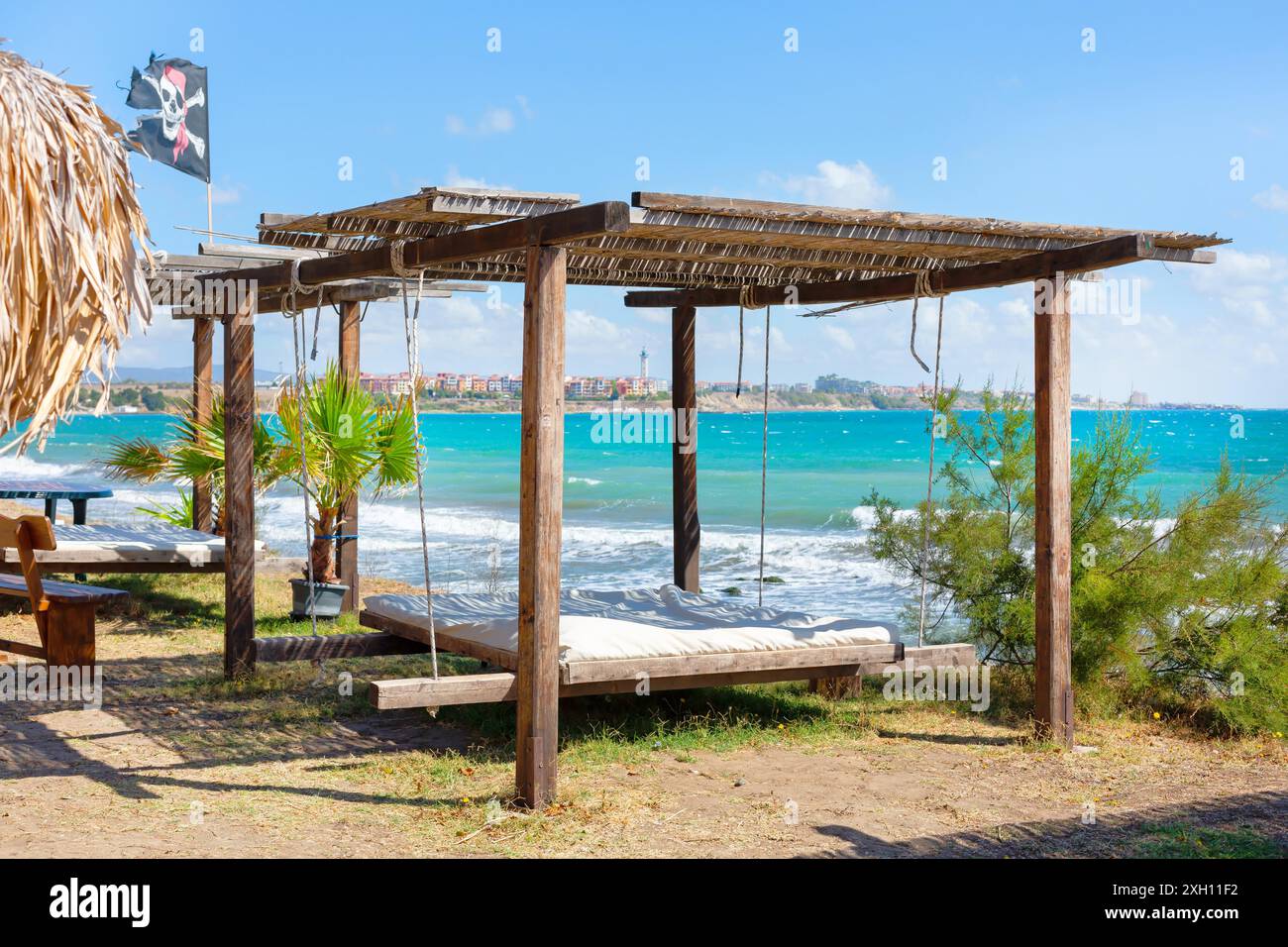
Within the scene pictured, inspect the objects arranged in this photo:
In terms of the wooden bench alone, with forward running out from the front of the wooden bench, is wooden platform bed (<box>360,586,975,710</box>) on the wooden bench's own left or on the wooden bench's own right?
on the wooden bench's own right

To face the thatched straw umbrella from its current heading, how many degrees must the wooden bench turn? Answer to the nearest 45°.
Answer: approximately 135° to its right

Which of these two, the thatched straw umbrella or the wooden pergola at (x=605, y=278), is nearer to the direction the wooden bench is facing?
the wooden pergola

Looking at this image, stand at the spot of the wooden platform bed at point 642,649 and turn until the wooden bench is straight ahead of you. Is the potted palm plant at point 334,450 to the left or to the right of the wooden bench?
right

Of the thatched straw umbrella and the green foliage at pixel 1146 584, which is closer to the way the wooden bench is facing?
the green foliage

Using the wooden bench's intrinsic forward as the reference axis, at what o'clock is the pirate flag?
The pirate flag is roughly at 11 o'clock from the wooden bench.

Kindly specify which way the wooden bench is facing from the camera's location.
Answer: facing away from the viewer and to the right of the viewer
